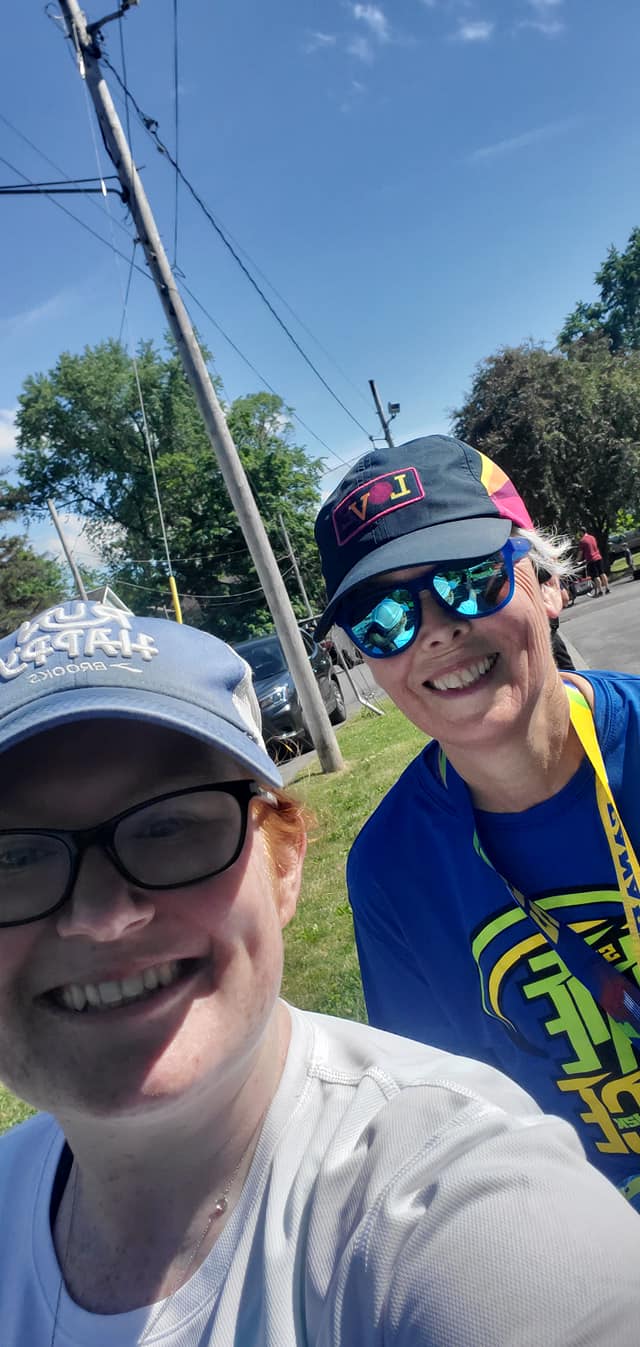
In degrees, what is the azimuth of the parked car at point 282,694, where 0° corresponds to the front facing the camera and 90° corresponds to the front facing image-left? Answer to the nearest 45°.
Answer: approximately 45°

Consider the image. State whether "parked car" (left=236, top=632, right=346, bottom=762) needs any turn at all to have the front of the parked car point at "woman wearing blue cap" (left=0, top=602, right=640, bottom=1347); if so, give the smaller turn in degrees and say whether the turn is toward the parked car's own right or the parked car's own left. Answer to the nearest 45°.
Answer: approximately 45° to the parked car's own left

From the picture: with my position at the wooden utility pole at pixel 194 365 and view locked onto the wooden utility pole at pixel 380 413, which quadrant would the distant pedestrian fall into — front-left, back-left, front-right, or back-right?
front-right

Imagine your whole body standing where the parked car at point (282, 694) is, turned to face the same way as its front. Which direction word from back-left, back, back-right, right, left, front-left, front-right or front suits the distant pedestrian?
back

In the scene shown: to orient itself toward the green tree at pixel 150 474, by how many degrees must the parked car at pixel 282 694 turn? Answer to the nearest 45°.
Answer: approximately 135° to its right

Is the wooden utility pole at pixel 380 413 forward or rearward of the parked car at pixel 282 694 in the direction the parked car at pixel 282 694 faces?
rearward

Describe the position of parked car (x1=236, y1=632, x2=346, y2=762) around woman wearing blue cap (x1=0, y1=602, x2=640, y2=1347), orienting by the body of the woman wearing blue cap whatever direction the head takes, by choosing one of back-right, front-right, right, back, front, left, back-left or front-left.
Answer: back

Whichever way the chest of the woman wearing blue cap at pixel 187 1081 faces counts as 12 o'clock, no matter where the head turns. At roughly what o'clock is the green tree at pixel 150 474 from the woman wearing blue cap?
The green tree is roughly at 6 o'clock from the woman wearing blue cap.

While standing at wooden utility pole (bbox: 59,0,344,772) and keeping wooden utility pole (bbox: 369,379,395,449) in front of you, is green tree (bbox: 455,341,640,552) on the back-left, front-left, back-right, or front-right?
front-right

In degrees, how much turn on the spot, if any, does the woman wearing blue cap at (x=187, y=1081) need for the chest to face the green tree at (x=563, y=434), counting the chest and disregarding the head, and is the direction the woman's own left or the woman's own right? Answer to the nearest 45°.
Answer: approximately 135° to the woman's own left

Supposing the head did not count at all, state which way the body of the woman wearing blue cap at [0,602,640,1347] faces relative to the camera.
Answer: toward the camera

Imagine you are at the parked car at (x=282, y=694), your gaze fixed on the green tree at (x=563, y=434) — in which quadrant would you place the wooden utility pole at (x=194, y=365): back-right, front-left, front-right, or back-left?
back-right

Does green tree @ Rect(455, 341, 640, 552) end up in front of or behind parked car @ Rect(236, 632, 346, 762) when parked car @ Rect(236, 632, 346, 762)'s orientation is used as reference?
behind

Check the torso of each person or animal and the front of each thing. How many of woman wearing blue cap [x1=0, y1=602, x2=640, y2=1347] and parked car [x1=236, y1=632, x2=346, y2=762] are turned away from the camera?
0

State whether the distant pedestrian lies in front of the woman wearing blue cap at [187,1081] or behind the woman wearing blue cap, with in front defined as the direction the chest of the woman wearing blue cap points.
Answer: behind
